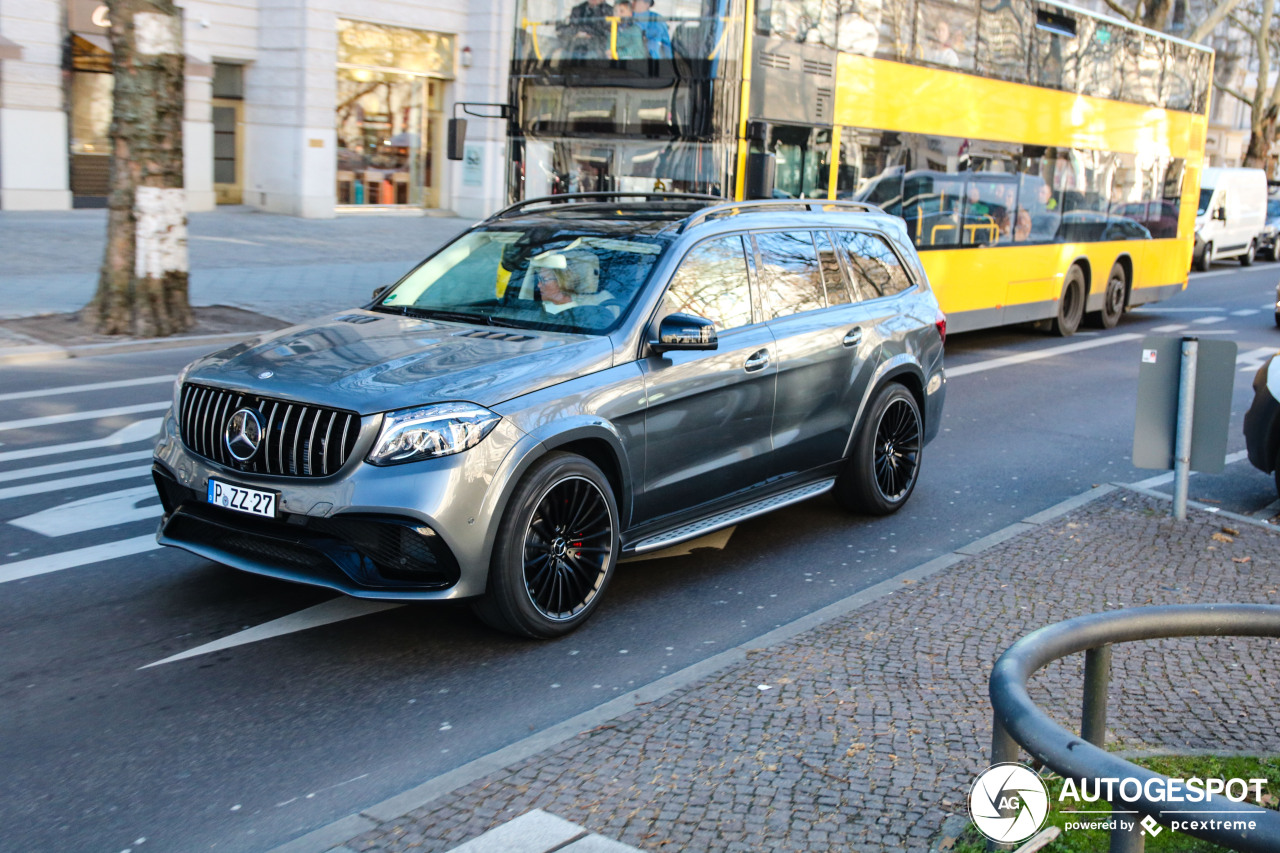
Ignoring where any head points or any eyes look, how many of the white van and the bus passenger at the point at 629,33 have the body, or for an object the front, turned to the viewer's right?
0

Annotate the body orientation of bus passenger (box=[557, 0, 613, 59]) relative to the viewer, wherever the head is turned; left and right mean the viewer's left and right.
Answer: facing the viewer and to the left of the viewer

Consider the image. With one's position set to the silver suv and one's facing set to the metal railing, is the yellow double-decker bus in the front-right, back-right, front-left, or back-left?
back-left

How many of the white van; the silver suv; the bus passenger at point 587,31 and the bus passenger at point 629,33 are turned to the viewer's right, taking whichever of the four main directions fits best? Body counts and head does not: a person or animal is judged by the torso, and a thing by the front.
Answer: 0

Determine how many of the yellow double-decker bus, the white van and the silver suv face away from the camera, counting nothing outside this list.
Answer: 0

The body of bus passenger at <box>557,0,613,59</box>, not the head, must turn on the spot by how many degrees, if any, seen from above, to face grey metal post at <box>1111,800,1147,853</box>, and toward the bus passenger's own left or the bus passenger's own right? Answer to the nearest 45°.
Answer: approximately 45° to the bus passenger's own left

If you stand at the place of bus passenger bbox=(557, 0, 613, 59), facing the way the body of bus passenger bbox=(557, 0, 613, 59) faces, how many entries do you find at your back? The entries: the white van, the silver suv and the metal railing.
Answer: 1

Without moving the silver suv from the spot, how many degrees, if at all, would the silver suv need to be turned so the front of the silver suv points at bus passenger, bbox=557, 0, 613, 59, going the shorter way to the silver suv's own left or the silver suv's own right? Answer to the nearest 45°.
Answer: approximately 135° to the silver suv's own right

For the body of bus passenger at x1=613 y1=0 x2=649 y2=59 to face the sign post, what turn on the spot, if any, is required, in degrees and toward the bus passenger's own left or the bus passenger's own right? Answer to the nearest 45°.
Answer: approximately 90° to the bus passenger's own left

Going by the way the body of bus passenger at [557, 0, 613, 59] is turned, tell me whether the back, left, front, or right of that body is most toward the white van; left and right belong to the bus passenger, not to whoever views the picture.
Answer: back

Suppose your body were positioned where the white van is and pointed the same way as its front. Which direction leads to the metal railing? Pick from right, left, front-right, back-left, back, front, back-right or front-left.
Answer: front-left

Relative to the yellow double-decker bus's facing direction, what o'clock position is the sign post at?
The sign post is roughly at 10 o'clock from the yellow double-decker bus.
